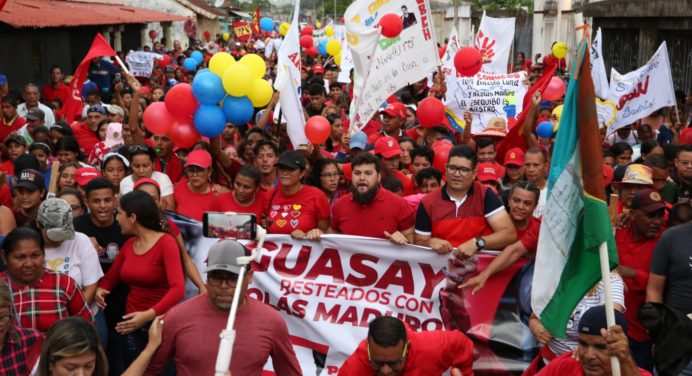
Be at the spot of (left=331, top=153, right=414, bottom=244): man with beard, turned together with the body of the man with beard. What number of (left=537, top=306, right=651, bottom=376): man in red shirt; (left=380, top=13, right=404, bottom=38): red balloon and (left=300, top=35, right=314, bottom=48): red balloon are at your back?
2

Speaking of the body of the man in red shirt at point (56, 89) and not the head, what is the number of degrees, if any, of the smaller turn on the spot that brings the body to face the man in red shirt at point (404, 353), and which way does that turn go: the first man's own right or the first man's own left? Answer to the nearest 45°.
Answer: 0° — they already face them

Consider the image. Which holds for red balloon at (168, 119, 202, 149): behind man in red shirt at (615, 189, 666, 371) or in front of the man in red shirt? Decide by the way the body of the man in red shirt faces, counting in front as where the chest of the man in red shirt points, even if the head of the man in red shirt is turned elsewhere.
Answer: behind

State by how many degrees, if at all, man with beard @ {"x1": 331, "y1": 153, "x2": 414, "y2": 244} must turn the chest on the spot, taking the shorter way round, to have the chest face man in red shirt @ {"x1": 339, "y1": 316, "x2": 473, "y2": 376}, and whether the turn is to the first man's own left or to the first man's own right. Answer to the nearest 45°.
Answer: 0° — they already face them

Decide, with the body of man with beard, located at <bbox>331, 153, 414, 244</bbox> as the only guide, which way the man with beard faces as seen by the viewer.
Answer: toward the camera

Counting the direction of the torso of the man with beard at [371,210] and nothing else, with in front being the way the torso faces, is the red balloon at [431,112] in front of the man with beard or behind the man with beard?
behind

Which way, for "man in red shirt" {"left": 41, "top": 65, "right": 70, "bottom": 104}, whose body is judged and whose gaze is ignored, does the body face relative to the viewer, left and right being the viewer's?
facing the viewer

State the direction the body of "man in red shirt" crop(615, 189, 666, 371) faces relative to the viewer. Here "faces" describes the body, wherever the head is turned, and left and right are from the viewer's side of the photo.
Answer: facing the viewer and to the right of the viewer

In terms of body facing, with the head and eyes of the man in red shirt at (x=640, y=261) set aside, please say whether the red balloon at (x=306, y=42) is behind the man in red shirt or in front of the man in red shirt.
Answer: behind

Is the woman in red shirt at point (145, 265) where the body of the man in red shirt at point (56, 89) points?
yes

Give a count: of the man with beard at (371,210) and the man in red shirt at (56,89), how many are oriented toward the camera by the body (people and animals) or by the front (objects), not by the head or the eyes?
2

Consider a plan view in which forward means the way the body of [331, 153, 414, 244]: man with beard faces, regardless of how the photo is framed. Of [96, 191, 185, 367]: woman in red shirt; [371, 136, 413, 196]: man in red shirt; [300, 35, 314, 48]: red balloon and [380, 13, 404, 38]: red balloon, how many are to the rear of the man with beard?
3

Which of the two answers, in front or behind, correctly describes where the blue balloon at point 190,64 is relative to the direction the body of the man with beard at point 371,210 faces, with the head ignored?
behind
